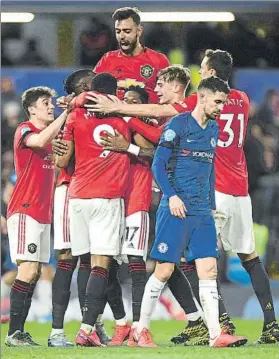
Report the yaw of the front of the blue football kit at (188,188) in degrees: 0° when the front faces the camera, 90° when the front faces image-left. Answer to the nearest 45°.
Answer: approximately 315°
